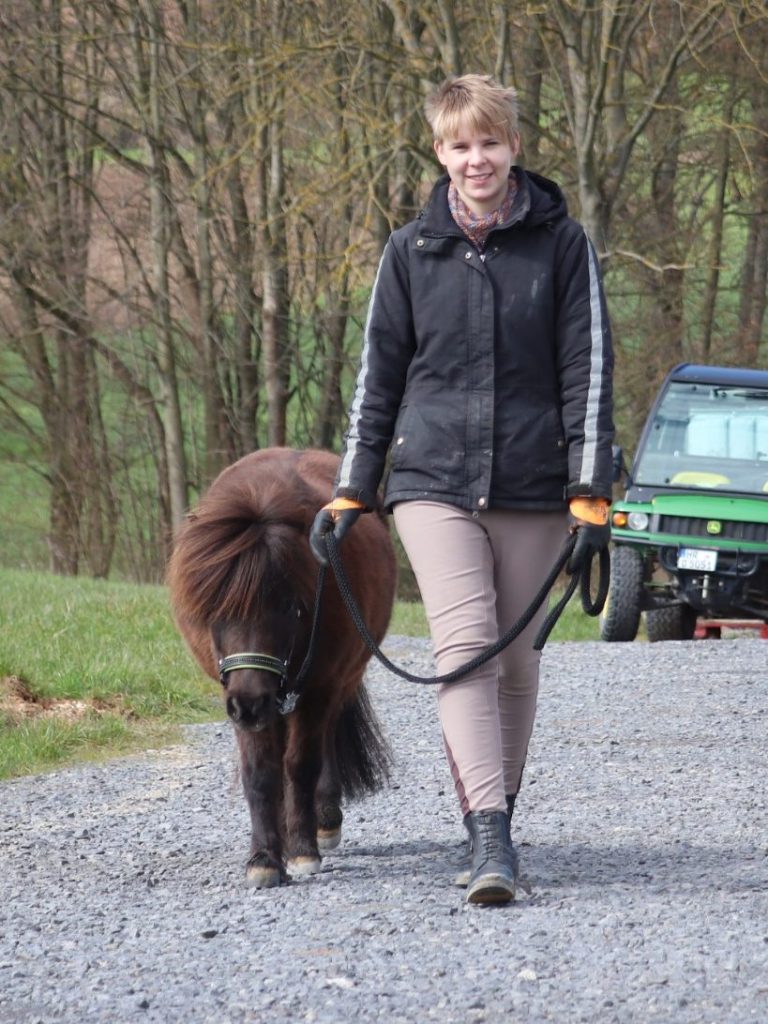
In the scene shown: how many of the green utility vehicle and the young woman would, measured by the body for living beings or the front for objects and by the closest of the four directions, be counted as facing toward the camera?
2

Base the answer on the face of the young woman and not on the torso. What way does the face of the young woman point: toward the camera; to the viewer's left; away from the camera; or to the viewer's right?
toward the camera

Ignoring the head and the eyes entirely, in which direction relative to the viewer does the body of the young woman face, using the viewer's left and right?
facing the viewer

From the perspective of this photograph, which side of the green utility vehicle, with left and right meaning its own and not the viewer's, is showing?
front

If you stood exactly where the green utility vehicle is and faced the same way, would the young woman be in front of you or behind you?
in front

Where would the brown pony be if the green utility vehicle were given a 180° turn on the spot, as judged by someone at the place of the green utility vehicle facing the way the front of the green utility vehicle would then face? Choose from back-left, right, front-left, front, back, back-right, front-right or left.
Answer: back

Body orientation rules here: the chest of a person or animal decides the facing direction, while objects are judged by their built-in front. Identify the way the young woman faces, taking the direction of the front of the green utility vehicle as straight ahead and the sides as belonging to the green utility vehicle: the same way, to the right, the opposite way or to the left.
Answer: the same way
